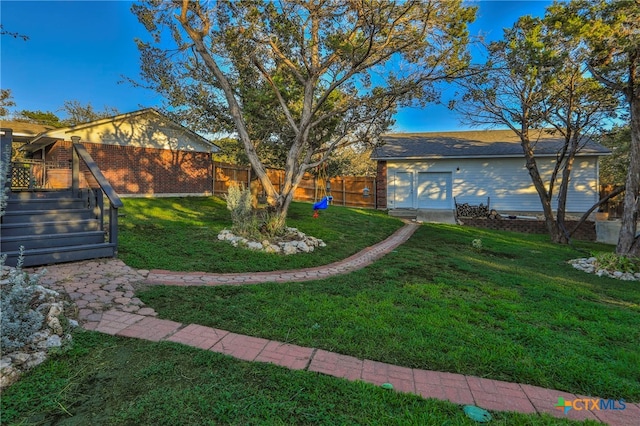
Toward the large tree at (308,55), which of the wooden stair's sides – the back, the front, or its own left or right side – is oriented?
left

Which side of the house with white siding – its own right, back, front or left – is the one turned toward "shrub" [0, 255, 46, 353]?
front

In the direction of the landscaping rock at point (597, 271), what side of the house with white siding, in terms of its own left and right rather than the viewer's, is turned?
front

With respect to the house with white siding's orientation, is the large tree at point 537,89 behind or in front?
in front

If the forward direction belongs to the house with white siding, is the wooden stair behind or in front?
in front

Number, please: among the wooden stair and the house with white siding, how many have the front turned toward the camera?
2

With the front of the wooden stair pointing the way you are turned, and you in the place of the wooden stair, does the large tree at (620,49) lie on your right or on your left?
on your left

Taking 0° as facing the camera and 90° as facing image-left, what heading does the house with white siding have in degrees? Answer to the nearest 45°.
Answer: approximately 0°
